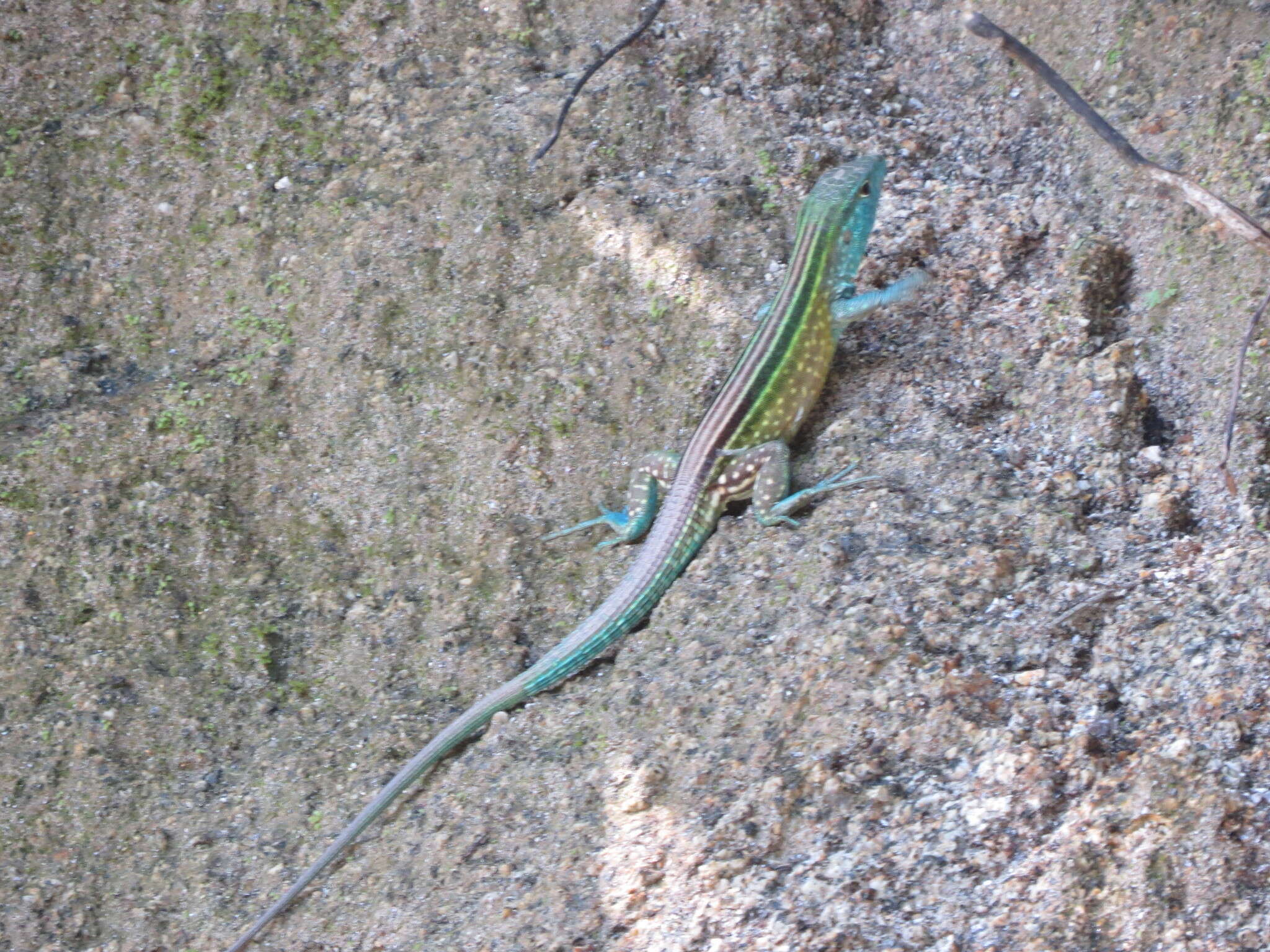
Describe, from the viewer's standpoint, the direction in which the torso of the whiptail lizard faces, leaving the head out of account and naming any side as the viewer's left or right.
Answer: facing away from the viewer and to the right of the viewer

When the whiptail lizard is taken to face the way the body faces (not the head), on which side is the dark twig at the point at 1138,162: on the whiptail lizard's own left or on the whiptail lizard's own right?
on the whiptail lizard's own right
